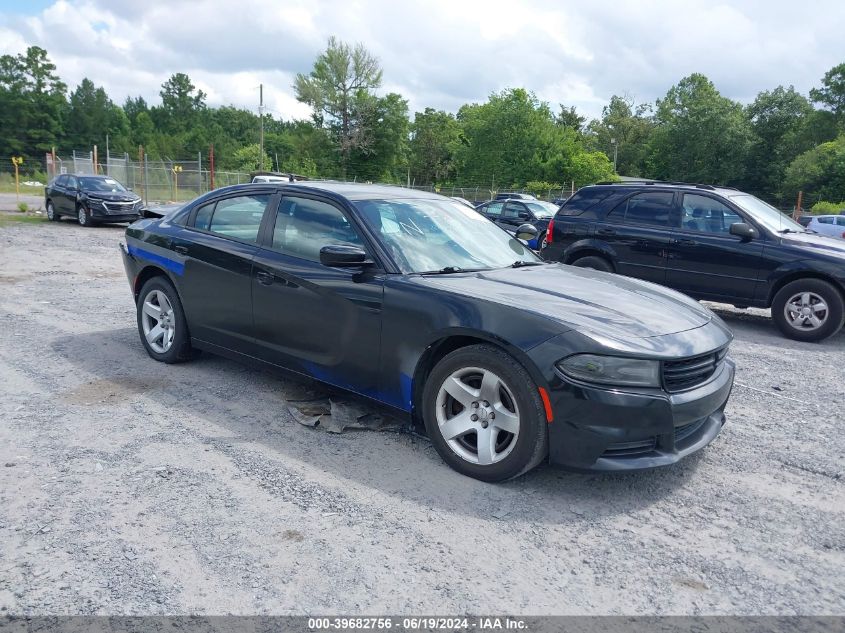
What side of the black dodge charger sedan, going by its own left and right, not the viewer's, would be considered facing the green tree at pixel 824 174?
left

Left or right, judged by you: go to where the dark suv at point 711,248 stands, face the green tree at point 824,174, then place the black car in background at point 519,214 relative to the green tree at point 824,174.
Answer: left

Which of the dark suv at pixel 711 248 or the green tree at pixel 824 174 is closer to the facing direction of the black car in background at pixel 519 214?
the dark suv

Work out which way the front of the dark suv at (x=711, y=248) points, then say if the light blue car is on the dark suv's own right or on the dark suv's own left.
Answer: on the dark suv's own left

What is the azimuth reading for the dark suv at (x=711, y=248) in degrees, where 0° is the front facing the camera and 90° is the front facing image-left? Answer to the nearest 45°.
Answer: approximately 315°

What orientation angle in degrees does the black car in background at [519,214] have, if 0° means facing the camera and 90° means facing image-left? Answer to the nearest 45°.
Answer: approximately 315°

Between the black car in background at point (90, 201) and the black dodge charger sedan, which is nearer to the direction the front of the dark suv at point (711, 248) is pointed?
the black dodge charger sedan

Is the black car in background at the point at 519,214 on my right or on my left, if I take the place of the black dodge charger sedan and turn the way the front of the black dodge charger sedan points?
on my left

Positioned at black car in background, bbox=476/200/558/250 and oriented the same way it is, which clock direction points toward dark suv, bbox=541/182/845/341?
The dark suv is roughly at 1 o'clock from the black car in background.

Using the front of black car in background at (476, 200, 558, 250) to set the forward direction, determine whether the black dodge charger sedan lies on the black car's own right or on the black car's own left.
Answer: on the black car's own right

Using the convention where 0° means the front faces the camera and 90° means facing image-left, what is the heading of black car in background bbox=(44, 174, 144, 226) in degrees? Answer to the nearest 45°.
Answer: approximately 315°
